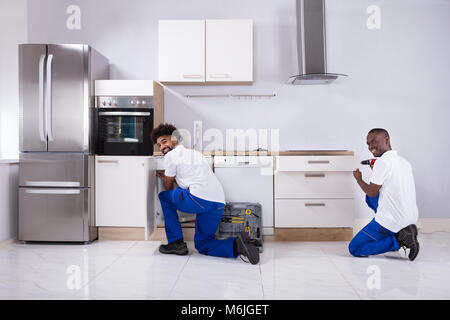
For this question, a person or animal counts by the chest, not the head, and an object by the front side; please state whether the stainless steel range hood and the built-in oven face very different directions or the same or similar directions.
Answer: same or similar directions

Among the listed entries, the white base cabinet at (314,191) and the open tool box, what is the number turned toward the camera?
2

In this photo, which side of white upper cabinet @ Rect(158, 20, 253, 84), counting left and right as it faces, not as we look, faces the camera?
front

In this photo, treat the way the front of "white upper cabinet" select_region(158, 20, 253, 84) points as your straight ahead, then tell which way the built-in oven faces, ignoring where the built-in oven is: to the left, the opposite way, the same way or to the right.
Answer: the same way

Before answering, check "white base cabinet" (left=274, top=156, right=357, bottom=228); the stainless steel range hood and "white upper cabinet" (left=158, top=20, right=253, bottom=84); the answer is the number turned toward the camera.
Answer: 3

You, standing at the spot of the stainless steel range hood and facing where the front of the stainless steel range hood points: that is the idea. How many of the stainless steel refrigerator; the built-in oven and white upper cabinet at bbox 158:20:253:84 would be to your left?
0

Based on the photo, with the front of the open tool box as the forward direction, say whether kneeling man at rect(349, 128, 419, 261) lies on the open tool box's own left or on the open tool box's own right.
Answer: on the open tool box's own left

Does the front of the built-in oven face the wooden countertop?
no

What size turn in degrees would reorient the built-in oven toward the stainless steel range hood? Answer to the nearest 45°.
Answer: approximately 90° to its left

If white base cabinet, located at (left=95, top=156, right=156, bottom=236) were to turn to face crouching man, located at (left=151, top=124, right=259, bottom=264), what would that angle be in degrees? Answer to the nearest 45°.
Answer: approximately 45° to its left
